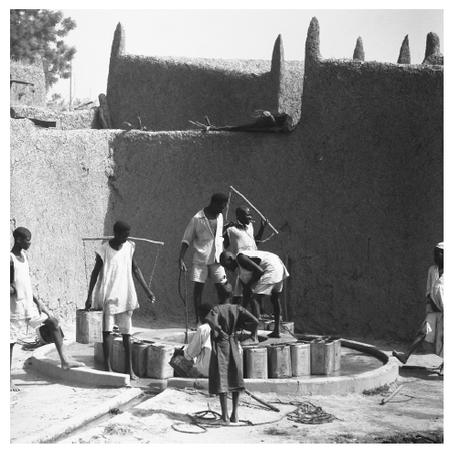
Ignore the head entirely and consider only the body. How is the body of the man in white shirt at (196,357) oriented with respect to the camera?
to the viewer's left

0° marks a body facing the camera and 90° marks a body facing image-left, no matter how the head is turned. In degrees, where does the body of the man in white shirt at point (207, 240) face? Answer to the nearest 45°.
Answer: approximately 315°

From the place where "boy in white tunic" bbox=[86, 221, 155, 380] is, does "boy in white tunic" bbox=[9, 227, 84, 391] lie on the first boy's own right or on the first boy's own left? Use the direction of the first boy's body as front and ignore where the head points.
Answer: on the first boy's own right

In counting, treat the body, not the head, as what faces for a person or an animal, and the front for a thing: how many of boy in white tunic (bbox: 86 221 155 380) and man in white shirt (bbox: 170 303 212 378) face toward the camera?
1

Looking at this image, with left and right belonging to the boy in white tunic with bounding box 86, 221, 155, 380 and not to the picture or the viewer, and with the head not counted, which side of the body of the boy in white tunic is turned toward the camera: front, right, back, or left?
front

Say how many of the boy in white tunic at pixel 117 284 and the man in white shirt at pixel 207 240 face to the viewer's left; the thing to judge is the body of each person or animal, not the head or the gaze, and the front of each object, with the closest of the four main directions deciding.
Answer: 0

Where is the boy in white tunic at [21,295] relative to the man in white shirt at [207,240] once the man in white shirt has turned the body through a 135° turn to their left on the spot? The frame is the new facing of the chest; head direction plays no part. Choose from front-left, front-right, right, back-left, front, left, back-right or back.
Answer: back-left

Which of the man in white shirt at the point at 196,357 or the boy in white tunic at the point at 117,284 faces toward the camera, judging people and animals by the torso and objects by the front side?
the boy in white tunic

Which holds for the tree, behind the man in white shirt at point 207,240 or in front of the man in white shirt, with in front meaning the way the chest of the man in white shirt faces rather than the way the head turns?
behind

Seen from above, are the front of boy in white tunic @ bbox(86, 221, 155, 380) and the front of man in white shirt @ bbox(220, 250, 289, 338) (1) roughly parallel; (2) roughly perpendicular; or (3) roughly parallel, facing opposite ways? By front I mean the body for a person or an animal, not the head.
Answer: roughly perpendicular

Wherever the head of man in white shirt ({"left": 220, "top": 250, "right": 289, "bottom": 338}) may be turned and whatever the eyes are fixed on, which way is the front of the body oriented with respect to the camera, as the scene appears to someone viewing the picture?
to the viewer's left

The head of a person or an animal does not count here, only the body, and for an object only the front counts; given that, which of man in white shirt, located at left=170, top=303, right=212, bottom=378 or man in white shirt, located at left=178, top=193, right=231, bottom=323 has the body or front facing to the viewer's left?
man in white shirt, located at left=170, top=303, right=212, bottom=378

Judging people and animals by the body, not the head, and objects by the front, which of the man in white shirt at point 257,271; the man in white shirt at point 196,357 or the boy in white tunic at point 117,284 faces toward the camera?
the boy in white tunic

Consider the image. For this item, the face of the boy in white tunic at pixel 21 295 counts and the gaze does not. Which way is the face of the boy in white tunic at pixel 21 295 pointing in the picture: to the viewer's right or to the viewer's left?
to the viewer's right
